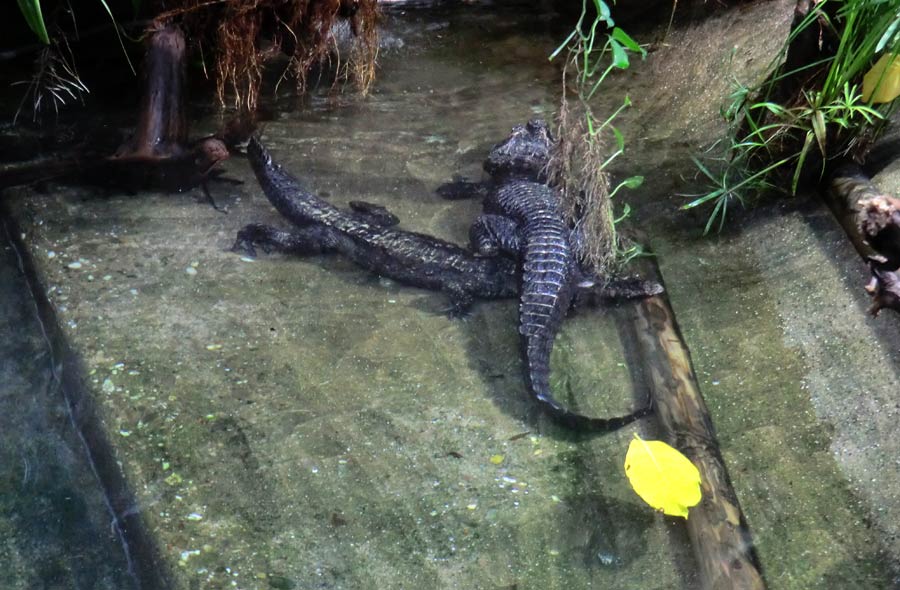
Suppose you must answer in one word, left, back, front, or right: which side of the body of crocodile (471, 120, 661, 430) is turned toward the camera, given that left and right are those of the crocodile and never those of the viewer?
back

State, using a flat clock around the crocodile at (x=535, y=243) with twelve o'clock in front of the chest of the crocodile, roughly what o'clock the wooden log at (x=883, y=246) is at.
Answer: The wooden log is roughly at 4 o'clock from the crocodile.

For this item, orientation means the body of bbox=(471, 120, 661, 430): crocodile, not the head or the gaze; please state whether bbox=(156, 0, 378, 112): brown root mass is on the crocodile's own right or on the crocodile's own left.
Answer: on the crocodile's own left

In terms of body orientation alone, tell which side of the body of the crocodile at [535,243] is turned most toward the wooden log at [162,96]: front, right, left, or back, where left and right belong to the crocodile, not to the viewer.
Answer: left

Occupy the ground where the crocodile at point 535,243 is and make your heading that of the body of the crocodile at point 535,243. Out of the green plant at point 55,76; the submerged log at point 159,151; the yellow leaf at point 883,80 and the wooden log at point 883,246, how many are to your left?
2

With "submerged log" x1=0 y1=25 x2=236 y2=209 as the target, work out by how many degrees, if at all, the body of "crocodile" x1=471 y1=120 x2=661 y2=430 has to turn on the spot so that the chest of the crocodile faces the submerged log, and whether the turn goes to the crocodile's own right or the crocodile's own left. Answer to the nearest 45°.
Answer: approximately 90° to the crocodile's own left

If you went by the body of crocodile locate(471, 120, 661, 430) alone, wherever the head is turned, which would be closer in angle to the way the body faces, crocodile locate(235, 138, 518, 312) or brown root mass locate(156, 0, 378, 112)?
the brown root mass

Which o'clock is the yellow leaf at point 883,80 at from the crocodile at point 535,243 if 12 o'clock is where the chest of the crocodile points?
The yellow leaf is roughly at 3 o'clock from the crocodile.

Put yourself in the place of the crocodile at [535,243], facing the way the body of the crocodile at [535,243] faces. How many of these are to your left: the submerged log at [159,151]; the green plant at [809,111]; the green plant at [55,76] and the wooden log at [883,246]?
2
